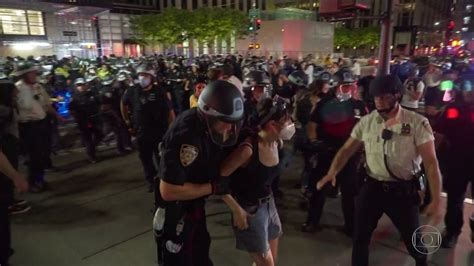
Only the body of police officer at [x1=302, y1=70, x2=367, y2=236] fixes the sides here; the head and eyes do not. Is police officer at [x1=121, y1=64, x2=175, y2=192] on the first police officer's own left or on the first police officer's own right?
on the first police officer's own right

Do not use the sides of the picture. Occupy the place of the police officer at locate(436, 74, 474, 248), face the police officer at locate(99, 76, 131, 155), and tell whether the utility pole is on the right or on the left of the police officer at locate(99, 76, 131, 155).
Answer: right

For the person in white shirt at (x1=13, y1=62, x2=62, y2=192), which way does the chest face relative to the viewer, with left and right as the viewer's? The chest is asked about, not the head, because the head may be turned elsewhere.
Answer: facing the viewer and to the right of the viewer

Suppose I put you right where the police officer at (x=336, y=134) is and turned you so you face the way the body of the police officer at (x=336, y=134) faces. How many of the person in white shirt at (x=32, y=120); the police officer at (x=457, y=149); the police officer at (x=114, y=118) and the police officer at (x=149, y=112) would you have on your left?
1

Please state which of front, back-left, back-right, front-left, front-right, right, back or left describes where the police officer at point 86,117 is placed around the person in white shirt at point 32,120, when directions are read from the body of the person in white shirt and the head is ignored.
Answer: left

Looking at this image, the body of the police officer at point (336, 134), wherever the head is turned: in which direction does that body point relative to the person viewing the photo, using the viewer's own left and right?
facing the viewer

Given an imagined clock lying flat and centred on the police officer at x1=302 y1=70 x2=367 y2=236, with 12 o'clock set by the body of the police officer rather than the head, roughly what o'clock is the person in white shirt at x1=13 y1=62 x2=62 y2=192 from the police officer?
The person in white shirt is roughly at 3 o'clock from the police officer.

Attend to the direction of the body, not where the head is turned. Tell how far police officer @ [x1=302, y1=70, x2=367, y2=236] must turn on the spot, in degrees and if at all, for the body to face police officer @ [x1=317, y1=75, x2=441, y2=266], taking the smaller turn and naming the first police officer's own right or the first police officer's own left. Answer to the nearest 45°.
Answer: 0° — they already face them

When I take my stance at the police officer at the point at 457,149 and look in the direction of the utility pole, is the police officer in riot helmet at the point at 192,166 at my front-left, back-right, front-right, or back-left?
back-left
